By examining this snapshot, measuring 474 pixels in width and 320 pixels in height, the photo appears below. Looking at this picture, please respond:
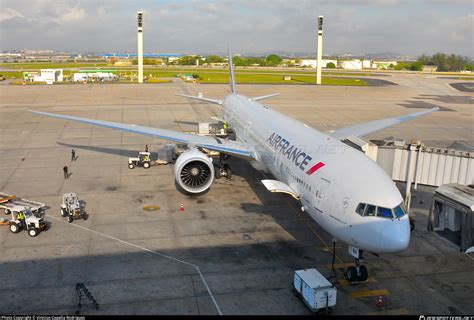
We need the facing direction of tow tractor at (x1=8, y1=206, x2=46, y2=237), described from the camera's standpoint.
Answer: facing the viewer and to the right of the viewer

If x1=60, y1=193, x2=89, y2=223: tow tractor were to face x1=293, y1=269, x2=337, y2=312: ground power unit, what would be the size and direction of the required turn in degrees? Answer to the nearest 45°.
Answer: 0° — it already faces it

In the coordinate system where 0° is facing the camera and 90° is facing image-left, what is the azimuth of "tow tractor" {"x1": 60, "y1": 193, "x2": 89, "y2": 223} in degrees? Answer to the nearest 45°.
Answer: approximately 315°

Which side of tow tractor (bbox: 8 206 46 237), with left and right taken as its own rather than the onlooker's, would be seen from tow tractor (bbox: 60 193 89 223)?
left

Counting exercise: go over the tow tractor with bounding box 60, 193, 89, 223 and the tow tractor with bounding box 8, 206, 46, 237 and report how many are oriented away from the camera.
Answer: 0

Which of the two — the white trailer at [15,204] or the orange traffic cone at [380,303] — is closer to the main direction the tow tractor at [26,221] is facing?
the orange traffic cone

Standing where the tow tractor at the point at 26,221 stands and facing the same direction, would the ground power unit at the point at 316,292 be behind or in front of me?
in front

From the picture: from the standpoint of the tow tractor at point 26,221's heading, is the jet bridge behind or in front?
in front
